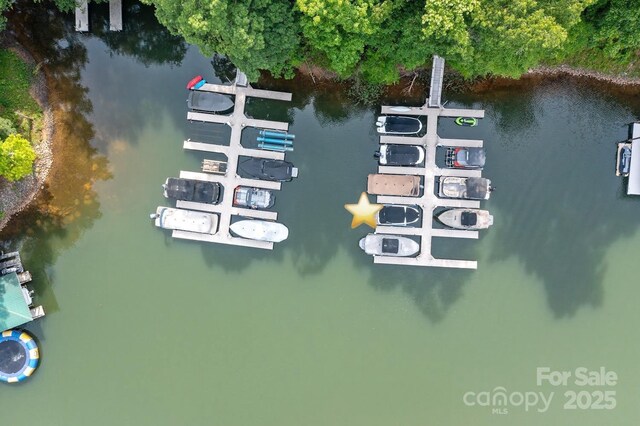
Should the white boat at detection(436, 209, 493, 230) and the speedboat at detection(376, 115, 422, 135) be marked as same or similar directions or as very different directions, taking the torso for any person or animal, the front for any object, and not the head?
very different directions

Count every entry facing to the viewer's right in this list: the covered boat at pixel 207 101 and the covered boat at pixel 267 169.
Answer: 1
